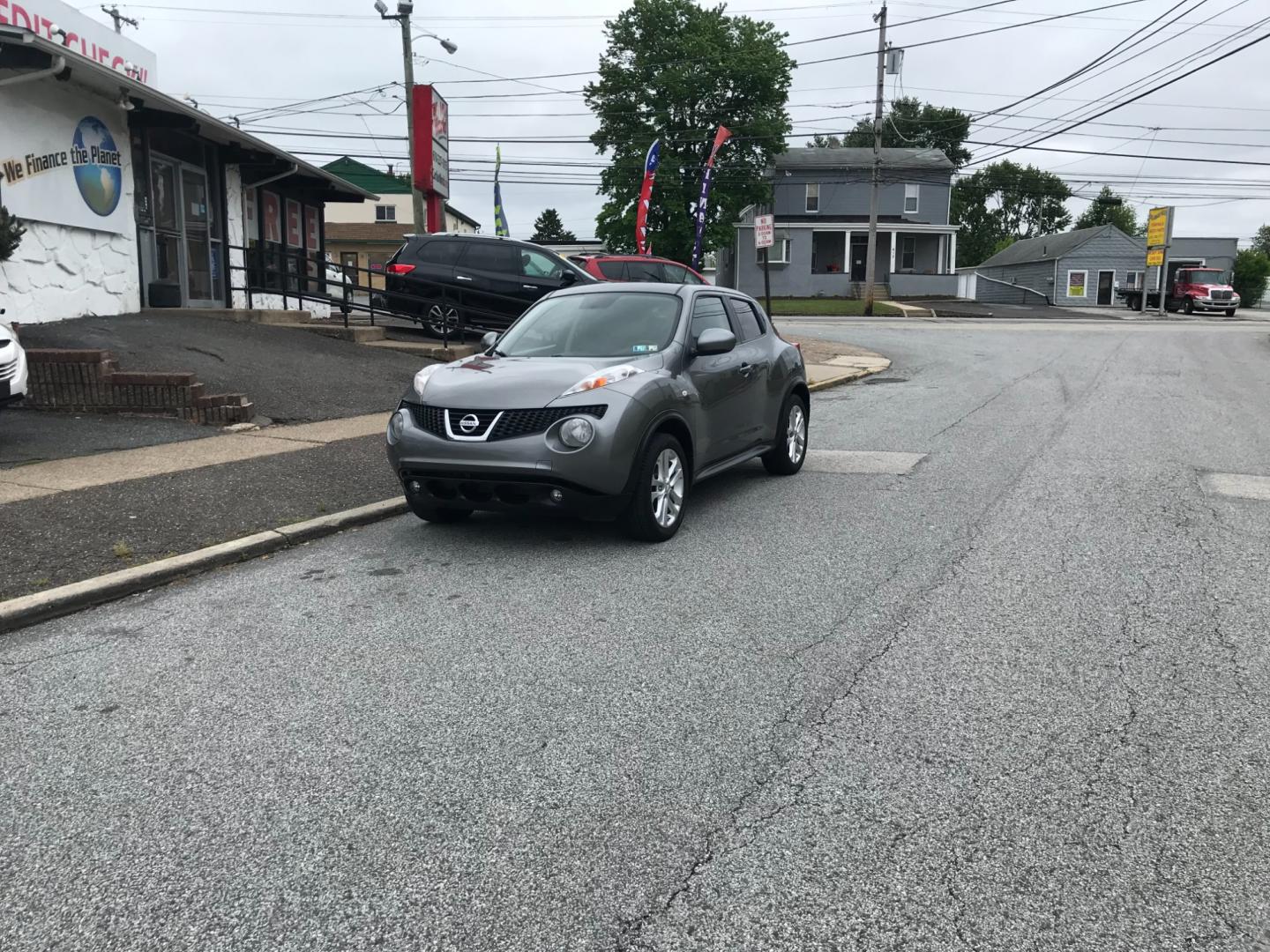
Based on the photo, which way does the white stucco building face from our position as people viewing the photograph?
facing the viewer and to the right of the viewer

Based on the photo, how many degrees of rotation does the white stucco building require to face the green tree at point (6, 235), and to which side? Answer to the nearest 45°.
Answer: approximately 45° to its right

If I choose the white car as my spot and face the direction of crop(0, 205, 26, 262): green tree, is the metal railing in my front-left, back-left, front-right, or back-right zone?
front-right

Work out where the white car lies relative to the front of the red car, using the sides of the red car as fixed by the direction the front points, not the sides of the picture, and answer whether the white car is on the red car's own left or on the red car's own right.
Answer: on the red car's own right

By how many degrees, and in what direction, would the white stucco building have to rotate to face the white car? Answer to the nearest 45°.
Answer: approximately 45° to its right

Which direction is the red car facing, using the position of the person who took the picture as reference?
facing to the right of the viewer

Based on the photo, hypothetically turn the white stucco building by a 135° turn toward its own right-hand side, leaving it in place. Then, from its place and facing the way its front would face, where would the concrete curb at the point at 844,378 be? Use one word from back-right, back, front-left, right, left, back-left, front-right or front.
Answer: back

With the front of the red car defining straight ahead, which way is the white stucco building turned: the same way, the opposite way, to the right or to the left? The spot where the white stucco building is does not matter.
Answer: the same way

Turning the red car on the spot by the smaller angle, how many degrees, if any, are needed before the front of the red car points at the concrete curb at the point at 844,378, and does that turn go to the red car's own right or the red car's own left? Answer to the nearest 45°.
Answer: approximately 90° to the red car's own right

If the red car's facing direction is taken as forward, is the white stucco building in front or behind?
behind

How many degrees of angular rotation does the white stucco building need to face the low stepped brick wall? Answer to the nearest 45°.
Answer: approximately 45° to its right

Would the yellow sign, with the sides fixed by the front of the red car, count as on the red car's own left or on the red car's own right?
on the red car's own left
